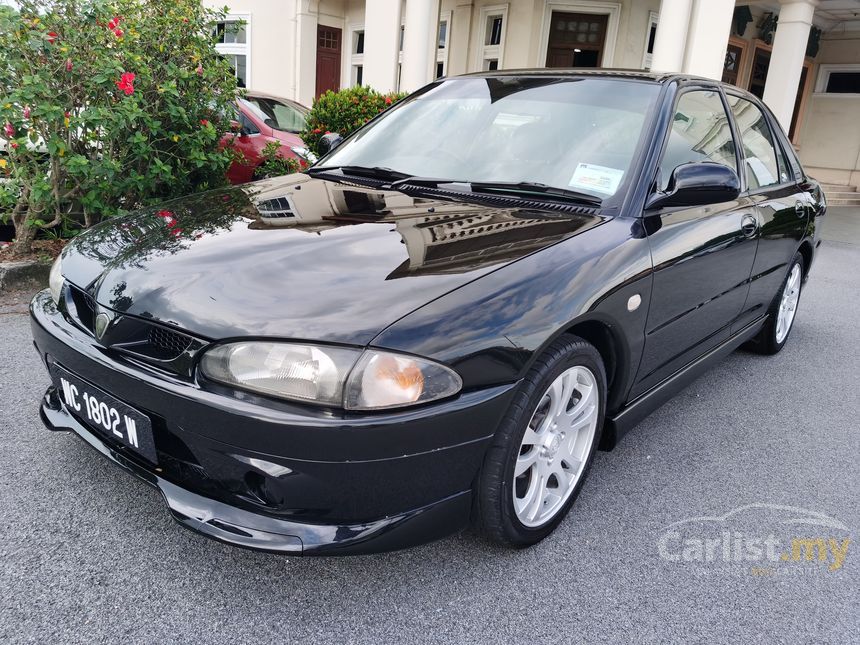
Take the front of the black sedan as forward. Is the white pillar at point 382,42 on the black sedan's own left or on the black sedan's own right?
on the black sedan's own right

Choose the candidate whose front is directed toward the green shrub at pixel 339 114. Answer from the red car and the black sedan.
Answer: the red car

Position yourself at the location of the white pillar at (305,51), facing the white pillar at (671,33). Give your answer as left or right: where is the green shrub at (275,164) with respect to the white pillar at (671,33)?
right

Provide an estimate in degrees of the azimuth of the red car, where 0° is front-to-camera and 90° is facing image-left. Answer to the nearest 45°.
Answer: approximately 315°

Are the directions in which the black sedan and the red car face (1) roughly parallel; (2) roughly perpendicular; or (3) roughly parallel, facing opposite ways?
roughly perpendicular

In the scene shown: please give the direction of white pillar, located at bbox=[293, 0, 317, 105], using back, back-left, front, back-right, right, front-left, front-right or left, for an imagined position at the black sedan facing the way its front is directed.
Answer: back-right

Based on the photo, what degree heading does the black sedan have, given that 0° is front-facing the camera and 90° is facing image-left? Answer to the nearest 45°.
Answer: approximately 45°

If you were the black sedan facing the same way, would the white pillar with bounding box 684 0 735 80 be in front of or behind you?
behind

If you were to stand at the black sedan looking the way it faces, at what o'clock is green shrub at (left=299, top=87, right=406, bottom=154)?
The green shrub is roughly at 4 o'clock from the black sedan.

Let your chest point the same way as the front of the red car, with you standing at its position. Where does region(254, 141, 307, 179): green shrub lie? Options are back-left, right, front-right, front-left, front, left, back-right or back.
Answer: front-right
